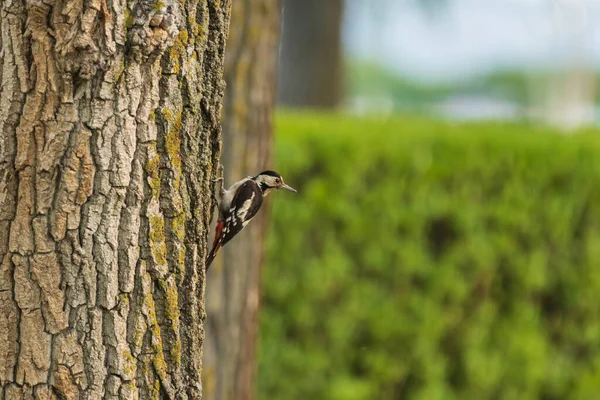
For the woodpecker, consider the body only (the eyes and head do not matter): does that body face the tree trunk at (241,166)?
no
